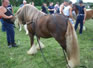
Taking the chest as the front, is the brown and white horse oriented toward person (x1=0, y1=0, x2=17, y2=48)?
yes

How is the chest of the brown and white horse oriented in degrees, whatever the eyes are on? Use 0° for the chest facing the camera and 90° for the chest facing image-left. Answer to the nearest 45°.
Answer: approximately 135°
